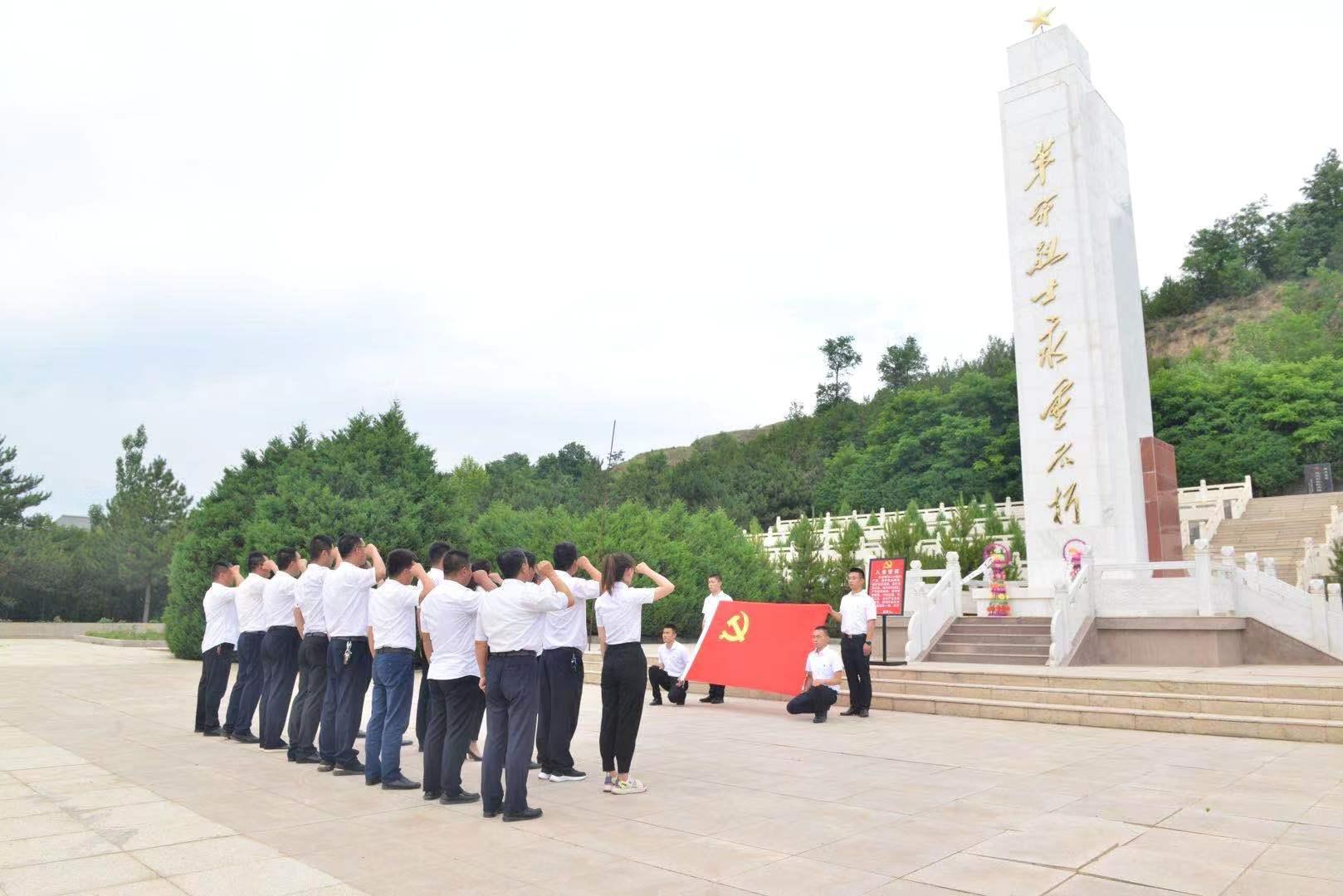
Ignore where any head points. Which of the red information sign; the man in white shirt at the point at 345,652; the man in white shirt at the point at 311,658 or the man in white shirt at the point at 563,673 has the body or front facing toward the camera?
the red information sign

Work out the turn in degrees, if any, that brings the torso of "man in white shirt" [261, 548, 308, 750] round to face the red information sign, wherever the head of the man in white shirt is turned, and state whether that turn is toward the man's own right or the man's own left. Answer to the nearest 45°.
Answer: approximately 45° to the man's own right

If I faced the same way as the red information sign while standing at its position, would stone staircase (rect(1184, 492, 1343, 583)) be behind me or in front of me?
behind

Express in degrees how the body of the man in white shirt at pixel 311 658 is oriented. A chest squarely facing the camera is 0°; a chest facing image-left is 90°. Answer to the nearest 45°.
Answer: approximately 225°

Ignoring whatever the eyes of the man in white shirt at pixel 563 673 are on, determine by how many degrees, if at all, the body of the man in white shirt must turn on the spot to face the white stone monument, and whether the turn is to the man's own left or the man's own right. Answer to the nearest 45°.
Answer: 0° — they already face it

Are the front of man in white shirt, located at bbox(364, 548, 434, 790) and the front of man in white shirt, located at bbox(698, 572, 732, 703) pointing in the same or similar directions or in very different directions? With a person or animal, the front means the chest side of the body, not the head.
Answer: very different directions

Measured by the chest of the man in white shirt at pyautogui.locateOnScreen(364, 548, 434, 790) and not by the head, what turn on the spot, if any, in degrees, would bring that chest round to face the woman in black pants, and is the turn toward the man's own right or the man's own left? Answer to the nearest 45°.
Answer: approximately 90° to the man's own right

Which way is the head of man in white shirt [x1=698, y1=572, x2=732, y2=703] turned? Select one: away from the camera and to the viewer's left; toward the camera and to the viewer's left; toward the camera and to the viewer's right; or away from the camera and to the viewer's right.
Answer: toward the camera and to the viewer's left

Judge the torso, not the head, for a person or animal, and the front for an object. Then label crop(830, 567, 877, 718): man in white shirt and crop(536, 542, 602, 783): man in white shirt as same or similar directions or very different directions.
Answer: very different directions

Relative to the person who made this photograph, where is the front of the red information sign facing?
facing the viewer

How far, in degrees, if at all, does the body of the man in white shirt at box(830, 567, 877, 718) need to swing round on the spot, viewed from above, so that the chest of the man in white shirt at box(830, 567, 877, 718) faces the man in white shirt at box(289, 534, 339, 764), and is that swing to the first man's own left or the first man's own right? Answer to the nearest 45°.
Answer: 0° — they already face them

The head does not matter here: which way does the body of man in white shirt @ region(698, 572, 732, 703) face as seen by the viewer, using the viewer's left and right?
facing the viewer and to the left of the viewer

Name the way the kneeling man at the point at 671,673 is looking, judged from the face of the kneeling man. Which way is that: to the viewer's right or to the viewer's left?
to the viewer's left

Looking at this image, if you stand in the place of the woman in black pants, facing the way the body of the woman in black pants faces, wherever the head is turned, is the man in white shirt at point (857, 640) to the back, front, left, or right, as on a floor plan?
front

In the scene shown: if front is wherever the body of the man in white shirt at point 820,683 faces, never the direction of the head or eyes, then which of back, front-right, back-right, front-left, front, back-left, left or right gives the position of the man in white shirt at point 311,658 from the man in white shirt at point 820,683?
front

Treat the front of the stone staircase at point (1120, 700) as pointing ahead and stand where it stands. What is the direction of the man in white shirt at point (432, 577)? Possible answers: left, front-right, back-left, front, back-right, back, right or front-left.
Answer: front

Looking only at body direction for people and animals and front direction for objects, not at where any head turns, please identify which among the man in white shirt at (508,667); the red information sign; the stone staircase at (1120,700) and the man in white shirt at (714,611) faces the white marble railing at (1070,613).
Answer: the man in white shirt at (508,667)

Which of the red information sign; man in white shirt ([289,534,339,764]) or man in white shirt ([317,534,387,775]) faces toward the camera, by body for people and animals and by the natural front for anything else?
the red information sign

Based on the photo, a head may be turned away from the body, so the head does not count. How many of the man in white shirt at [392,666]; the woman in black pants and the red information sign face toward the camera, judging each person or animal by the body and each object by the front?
1

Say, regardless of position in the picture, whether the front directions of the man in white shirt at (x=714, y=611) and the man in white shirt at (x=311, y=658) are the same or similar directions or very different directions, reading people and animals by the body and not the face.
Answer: very different directions
